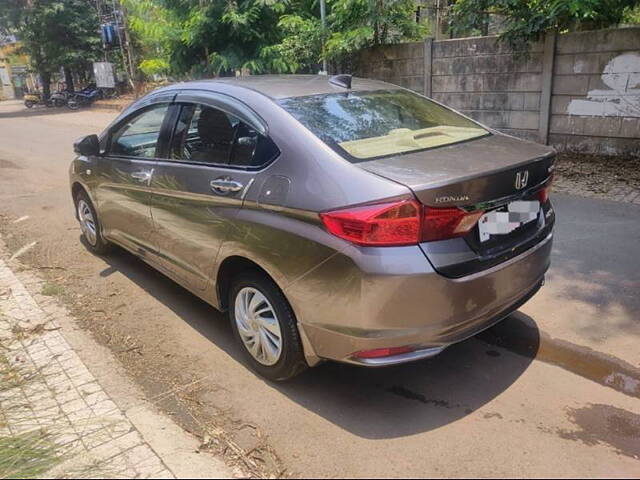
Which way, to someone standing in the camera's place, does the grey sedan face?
facing away from the viewer and to the left of the viewer

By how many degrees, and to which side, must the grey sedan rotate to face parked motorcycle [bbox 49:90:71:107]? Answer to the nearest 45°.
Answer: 0° — it already faces it

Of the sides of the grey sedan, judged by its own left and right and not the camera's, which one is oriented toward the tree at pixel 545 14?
right

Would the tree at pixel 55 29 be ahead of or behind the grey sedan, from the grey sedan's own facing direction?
ahead

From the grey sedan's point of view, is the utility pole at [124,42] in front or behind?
in front

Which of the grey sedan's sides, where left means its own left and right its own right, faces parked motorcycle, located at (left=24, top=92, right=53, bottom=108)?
front

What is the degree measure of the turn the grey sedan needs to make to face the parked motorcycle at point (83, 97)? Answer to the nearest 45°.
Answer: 0° — it already faces it

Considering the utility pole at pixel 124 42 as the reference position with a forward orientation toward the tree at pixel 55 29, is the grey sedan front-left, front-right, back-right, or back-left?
back-left

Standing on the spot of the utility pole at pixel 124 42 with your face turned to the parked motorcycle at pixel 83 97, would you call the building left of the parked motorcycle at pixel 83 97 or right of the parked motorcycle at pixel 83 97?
right
